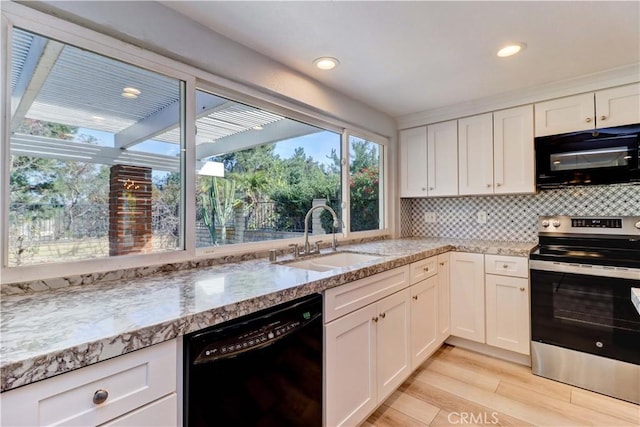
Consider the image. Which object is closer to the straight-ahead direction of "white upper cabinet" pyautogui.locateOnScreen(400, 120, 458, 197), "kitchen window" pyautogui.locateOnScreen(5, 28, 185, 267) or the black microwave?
the kitchen window

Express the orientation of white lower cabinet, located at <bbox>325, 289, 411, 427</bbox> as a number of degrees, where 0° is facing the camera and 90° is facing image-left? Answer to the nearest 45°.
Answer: approximately 315°

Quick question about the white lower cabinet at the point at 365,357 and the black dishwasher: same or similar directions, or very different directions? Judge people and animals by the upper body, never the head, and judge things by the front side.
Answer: same or similar directions

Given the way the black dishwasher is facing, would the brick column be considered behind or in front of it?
behind

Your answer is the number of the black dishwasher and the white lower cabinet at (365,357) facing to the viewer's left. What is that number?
0

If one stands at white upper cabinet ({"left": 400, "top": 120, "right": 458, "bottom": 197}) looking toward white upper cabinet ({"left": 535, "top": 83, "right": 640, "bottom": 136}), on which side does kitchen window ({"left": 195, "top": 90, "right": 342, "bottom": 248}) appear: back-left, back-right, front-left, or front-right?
back-right

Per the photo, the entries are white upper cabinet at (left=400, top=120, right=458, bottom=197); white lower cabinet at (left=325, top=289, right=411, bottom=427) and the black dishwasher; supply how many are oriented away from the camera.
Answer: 0

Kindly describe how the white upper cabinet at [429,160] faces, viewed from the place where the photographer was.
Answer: facing the viewer and to the left of the viewer

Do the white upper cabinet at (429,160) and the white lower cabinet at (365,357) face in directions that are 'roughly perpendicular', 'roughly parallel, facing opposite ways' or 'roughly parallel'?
roughly perpendicular
